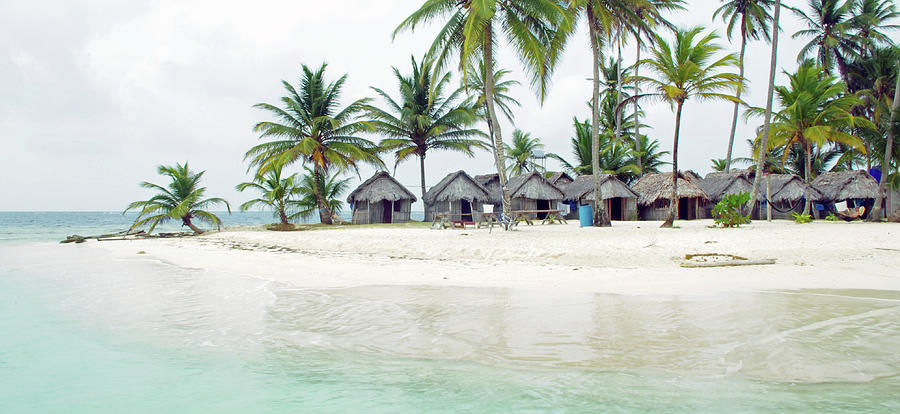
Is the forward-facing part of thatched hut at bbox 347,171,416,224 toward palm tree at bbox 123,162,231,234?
no

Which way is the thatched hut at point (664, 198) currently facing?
toward the camera

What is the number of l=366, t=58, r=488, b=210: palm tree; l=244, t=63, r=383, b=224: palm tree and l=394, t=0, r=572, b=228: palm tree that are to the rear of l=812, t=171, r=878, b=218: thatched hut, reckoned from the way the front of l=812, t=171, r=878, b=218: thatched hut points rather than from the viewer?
0

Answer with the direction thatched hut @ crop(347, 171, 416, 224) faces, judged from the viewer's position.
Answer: facing the viewer

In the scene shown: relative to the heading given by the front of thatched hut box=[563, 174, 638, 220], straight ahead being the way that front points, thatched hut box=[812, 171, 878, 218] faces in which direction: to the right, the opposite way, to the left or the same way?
the same way

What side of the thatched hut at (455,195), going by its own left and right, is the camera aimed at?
front

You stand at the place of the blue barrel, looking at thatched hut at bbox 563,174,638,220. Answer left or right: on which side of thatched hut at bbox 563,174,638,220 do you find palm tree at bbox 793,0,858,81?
right

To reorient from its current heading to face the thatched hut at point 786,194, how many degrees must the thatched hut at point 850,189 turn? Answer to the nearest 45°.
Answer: approximately 45° to its right

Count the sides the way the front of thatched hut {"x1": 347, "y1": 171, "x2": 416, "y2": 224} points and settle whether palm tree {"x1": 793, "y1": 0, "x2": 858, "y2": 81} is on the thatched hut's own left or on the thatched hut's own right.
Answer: on the thatched hut's own left

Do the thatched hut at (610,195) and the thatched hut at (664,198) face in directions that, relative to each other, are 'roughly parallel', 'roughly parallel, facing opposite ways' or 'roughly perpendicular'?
roughly parallel

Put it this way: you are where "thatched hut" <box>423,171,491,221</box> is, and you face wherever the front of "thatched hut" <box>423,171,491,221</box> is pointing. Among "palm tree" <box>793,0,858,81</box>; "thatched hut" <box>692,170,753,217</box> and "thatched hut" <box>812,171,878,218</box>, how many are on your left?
3

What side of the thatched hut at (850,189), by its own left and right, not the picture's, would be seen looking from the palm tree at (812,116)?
right

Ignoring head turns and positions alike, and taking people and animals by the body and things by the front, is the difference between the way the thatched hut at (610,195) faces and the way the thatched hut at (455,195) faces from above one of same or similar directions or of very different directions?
same or similar directions

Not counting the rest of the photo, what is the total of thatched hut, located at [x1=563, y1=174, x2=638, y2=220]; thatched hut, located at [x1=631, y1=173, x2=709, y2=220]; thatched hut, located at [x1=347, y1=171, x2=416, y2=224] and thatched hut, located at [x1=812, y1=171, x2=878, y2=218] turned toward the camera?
4

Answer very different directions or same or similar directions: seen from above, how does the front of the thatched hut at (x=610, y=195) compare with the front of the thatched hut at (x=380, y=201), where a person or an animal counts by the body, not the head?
same or similar directions

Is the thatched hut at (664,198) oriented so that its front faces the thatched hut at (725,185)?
no
